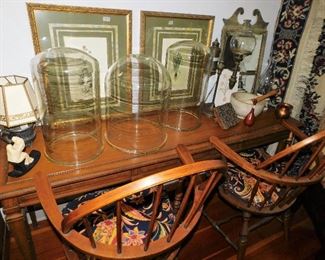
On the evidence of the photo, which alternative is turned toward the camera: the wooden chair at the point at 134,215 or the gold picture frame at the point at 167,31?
the gold picture frame

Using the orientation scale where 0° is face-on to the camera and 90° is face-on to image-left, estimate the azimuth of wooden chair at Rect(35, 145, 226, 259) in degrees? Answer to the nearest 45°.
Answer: approximately 135°

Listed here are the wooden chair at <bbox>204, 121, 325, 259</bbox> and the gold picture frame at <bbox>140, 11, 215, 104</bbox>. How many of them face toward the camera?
1

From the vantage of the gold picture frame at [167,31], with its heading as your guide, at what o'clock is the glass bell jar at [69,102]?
The glass bell jar is roughly at 2 o'clock from the gold picture frame.

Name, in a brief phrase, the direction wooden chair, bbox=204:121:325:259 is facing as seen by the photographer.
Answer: facing away from the viewer and to the left of the viewer

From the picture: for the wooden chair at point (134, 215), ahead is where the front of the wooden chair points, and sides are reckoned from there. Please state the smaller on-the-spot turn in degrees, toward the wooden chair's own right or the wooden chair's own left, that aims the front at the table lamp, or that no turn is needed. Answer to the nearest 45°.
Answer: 0° — it already faces it

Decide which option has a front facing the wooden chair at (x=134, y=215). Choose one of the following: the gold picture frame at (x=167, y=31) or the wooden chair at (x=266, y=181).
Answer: the gold picture frame

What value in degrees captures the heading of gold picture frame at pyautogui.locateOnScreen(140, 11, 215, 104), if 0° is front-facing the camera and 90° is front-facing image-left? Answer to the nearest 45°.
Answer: approximately 0°

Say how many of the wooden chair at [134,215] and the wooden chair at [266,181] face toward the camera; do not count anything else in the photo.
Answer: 0

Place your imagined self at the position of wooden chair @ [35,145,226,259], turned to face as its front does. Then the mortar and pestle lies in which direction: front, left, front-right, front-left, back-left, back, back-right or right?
right

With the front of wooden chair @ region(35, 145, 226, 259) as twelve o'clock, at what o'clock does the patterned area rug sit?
The patterned area rug is roughly at 3 o'clock from the wooden chair.

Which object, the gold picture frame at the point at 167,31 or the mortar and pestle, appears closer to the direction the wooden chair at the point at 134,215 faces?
the gold picture frame

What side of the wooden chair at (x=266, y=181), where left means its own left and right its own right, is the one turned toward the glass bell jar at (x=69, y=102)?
left

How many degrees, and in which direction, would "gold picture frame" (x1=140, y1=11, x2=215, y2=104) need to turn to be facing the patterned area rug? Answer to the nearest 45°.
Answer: approximately 90° to its left

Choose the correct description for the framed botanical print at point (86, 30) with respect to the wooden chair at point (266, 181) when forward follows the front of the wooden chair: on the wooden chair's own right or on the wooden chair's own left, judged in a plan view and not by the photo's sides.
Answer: on the wooden chair's own left

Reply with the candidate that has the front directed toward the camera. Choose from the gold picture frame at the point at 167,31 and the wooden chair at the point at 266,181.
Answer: the gold picture frame

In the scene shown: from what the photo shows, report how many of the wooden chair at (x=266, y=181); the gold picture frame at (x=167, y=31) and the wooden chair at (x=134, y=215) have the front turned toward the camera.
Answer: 1

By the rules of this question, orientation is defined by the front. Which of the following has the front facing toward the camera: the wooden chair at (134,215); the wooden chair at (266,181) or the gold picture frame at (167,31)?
the gold picture frame

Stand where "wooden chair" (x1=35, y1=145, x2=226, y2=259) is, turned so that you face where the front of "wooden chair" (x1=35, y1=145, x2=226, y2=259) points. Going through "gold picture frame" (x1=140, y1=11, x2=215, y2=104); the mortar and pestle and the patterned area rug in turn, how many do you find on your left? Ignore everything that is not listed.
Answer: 0
